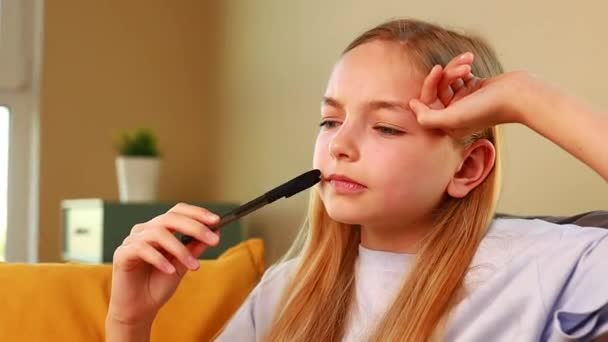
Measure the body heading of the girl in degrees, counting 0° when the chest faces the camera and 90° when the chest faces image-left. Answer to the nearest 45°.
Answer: approximately 45°

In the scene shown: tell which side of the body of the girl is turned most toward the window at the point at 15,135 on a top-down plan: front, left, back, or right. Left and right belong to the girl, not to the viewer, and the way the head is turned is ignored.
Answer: right

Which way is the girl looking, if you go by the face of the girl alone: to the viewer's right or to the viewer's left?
to the viewer's left

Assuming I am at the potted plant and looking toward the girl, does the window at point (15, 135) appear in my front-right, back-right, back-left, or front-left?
back-right

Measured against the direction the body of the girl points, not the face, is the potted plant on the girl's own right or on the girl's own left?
on the girl's own right

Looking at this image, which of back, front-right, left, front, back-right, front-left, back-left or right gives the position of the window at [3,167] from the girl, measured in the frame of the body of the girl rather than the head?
right
